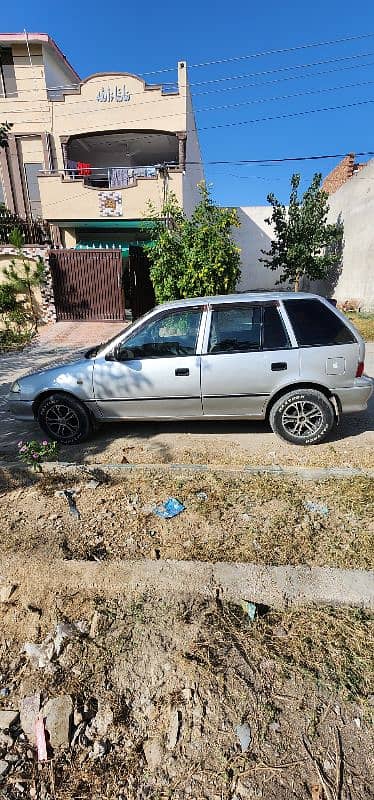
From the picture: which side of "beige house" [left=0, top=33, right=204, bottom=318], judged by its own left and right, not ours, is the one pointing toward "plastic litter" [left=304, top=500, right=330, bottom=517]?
front

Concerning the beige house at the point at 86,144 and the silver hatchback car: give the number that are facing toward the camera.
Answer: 1

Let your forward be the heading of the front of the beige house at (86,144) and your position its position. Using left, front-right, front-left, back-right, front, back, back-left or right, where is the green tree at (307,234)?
left

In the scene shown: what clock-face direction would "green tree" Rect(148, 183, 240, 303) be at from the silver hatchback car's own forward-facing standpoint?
The green tree is roughly at 3 o'clock from the silver hatchback car.

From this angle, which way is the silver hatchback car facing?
to the viewer's left

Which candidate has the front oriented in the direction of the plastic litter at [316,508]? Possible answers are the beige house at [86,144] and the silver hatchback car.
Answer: the beige house

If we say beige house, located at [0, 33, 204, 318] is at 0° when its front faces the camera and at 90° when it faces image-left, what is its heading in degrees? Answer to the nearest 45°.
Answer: approximately 0°

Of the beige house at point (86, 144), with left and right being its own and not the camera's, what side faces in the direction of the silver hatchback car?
front

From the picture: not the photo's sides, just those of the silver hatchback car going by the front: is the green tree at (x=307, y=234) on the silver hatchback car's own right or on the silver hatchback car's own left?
on the silver hatchback car's own right

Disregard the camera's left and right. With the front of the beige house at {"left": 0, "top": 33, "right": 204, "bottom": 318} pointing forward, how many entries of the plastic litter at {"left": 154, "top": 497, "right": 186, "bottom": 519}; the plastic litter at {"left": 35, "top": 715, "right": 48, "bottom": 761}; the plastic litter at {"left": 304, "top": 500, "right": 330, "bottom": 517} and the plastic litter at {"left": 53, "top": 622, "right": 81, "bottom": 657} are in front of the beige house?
4

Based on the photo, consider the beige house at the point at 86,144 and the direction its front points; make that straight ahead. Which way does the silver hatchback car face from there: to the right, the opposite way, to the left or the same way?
to the right
